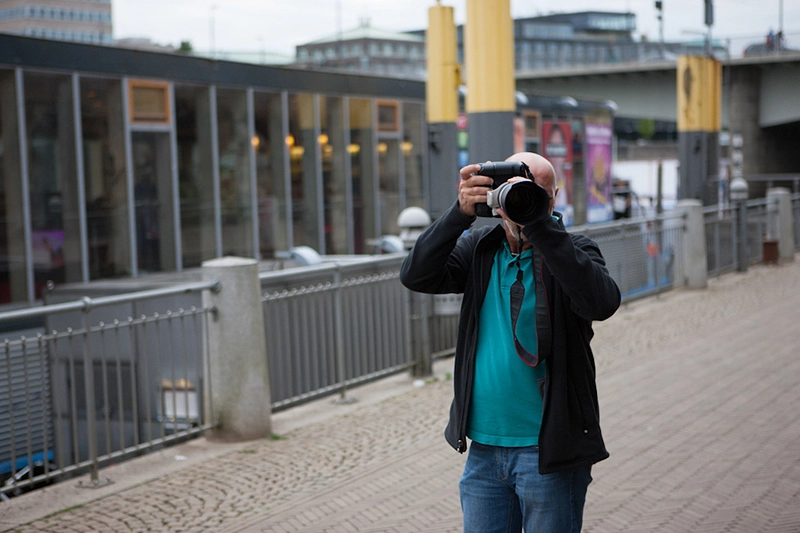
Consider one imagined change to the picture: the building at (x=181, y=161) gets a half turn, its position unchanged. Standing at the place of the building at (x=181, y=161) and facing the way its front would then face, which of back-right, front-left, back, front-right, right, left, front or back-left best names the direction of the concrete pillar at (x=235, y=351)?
back-left

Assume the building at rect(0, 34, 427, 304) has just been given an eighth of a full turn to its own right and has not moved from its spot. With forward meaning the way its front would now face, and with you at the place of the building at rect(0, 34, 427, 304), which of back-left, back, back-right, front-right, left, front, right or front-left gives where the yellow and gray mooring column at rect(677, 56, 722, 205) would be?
left

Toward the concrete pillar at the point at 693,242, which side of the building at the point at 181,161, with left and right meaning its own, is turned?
front

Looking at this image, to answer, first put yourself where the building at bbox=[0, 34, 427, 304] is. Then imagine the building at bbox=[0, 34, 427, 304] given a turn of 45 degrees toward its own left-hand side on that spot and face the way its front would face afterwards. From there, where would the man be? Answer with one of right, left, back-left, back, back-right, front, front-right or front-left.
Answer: right

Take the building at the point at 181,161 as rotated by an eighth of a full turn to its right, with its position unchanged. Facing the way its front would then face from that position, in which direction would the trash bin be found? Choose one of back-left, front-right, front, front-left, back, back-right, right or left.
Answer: left

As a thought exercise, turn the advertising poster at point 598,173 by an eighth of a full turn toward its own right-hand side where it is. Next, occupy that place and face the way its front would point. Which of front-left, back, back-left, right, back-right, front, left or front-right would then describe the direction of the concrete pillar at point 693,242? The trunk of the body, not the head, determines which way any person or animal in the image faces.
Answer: front

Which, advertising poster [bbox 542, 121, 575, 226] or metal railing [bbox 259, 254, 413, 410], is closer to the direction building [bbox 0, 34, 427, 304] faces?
the metal railing

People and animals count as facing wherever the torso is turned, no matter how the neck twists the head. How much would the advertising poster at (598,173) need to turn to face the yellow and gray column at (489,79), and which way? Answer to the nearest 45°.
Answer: approximately 45° to its right

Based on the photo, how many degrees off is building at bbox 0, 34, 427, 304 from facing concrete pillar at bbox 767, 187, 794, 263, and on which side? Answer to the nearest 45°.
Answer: approximately 45° to its left

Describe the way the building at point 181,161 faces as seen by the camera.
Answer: facing the viewer and to the right of the viewer

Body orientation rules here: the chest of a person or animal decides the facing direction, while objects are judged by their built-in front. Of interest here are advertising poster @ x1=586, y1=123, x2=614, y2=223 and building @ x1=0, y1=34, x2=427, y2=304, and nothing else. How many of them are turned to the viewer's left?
0

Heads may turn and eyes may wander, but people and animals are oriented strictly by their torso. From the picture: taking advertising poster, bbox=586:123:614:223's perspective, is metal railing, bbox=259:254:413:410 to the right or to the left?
on its right
